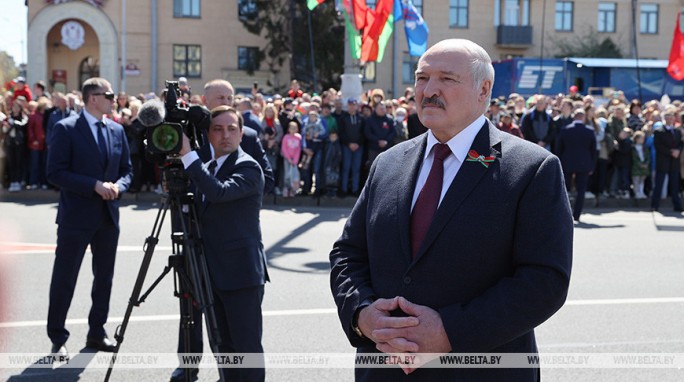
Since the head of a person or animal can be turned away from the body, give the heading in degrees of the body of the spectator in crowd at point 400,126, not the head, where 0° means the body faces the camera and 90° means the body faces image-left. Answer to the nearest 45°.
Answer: approximately 0°

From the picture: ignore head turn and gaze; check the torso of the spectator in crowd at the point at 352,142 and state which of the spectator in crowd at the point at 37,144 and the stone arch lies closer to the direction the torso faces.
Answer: the spectator in crowd

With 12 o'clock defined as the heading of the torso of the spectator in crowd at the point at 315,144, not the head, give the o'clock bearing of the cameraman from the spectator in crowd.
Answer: The cameraman is roughly at 12 o'clock from the spectator in crowd.

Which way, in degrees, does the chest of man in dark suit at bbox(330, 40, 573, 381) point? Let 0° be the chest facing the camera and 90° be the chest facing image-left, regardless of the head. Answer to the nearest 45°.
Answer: approximately 45°
